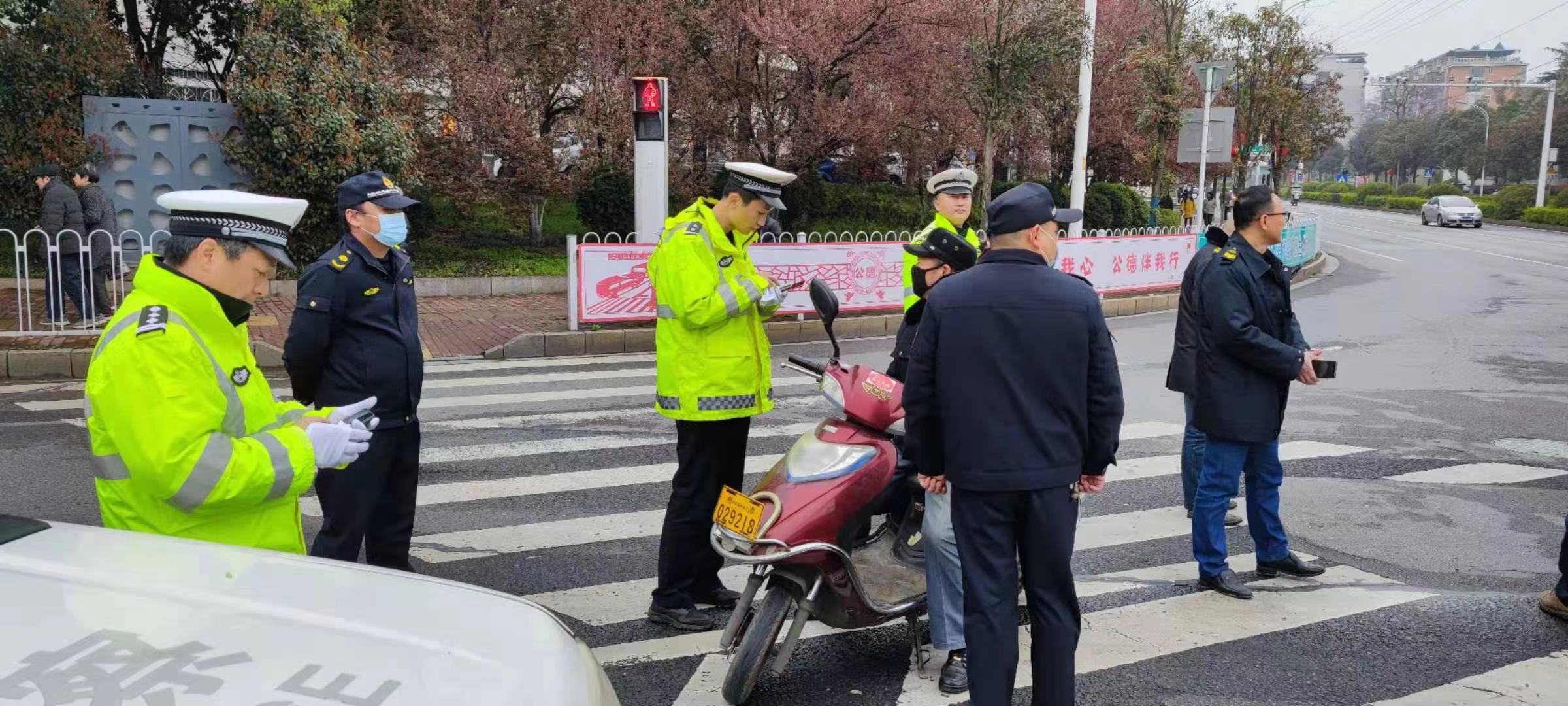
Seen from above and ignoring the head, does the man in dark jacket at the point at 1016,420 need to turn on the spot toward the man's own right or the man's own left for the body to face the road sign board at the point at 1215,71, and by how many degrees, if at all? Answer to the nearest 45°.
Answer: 0° — they already face it

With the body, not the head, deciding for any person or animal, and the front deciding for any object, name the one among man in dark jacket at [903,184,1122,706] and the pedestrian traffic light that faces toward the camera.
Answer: the pedestrian traffic light

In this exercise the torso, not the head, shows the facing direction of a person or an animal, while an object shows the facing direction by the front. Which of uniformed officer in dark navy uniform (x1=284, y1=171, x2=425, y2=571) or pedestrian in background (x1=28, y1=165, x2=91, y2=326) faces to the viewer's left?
the pedestrian in background

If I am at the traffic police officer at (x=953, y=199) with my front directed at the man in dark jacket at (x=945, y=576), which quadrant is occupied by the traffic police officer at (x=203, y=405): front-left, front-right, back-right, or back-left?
front-right

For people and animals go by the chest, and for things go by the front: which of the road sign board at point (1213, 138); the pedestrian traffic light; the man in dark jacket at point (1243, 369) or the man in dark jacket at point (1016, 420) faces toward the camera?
the pedestrian traffic light

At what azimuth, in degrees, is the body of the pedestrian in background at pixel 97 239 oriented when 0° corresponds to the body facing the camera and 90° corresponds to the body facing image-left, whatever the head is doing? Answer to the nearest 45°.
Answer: approximately 90°

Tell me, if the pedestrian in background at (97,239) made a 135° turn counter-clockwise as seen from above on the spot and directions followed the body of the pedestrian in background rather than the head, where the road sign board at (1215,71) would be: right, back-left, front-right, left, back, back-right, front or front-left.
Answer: front-left

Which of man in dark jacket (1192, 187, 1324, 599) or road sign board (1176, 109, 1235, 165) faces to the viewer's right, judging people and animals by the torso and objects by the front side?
the man in dark jacket

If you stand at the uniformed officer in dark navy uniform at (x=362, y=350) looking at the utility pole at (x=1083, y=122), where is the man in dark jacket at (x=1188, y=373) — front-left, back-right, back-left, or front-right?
front-right

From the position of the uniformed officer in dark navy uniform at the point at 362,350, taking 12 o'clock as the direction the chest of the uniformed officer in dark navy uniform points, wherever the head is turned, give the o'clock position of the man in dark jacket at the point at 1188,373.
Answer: The man in dark jacket is roughly at 10 o'clock from the uniformed officer in dark navy uniform.

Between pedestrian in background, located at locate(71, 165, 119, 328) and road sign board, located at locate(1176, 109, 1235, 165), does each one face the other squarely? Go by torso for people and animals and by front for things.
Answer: no

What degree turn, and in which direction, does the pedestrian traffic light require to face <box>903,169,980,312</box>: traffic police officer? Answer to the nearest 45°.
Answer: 0° — it already faces them

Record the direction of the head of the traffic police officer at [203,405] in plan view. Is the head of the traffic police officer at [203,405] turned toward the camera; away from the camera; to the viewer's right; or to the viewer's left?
to the viewer's right

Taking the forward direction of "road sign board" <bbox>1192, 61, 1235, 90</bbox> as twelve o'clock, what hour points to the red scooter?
The red scooter is roughly at 6 o'clock from the road sign board.

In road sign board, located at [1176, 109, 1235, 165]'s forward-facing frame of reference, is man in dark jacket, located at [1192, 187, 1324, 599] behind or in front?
behind

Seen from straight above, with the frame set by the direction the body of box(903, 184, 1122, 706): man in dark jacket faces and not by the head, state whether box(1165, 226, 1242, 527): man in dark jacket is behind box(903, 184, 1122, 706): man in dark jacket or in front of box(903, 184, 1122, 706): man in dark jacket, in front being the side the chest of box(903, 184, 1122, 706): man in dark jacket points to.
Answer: in front

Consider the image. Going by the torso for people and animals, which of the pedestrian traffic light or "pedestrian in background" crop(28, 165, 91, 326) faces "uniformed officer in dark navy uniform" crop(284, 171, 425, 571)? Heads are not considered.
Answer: the pedestrian traffic light

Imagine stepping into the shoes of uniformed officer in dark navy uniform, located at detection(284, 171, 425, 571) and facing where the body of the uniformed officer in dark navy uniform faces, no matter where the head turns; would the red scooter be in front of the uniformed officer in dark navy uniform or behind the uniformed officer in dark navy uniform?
in front

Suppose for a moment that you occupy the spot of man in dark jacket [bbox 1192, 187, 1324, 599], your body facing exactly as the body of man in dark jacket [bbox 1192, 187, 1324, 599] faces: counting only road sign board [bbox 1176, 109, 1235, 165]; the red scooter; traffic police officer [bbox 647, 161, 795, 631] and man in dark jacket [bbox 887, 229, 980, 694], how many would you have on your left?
1

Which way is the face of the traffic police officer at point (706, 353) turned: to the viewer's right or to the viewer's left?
to the viewer's right
